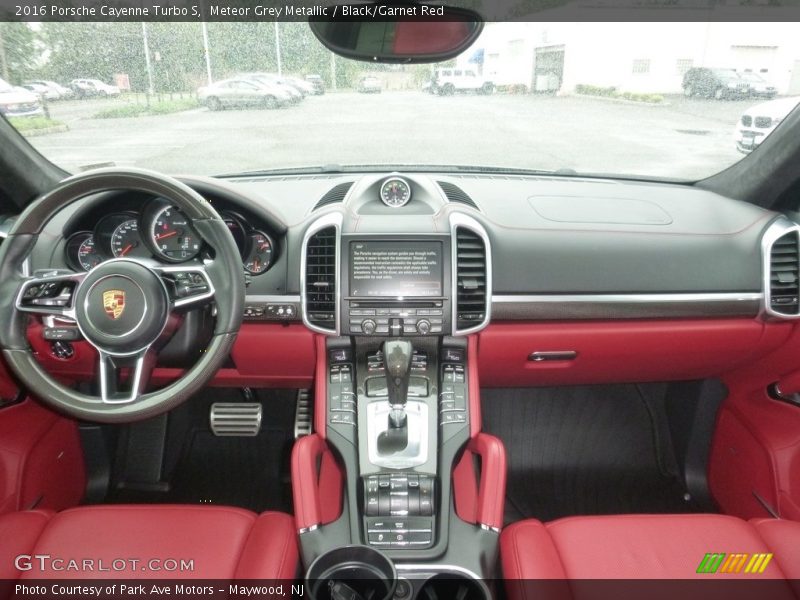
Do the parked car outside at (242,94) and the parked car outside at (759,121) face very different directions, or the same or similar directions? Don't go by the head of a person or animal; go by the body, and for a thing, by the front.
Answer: very different directions

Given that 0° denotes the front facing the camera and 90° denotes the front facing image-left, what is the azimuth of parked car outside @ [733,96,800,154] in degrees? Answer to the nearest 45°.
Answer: approximately 45°
